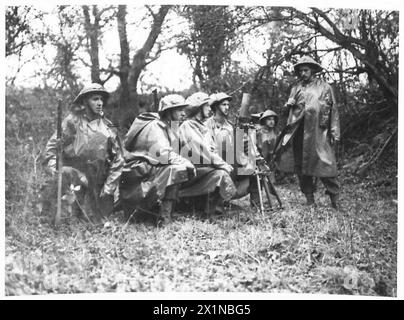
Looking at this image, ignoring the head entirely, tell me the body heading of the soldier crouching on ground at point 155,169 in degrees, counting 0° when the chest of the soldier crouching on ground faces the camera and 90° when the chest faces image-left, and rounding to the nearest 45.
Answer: approximately 270°

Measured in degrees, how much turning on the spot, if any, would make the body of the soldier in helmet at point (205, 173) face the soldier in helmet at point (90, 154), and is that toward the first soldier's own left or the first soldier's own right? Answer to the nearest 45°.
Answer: approximately 180°

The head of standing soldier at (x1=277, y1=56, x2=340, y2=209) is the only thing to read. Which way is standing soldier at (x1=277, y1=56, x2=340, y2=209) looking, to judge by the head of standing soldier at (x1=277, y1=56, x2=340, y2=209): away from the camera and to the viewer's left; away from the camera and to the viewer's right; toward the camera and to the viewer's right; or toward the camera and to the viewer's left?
toward the camera and to the viewer's left

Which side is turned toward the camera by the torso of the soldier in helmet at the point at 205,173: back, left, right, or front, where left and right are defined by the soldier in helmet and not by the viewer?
right

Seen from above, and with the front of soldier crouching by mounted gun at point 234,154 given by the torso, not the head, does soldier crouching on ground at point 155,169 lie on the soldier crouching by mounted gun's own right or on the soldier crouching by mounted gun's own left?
on the soldier crouching by mounted gun's own right

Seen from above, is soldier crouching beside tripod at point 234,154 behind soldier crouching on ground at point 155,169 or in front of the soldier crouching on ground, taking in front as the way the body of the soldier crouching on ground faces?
in front
